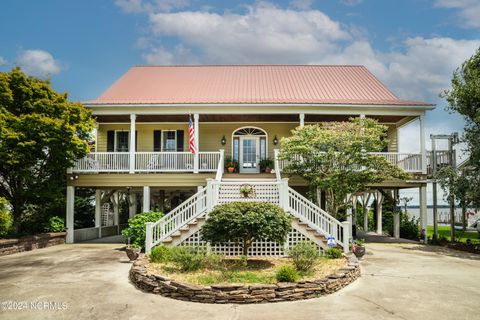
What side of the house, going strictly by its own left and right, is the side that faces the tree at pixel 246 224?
front

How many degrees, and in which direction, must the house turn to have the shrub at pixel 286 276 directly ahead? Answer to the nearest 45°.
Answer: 0° — it already faces it

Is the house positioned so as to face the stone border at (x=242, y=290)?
yes

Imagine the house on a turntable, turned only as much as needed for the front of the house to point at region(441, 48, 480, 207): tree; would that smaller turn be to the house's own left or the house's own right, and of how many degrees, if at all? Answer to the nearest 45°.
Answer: approximately 45° to the house's own left

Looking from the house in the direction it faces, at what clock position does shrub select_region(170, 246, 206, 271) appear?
The shrub is roughly at 12 o'clock from the house.

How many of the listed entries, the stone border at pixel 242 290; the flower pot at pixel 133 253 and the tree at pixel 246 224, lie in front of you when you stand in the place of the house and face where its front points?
3

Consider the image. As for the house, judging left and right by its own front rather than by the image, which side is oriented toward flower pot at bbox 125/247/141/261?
front

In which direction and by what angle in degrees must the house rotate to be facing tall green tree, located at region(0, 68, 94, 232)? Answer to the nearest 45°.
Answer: approximately 45° to its right

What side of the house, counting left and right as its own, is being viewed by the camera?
front
